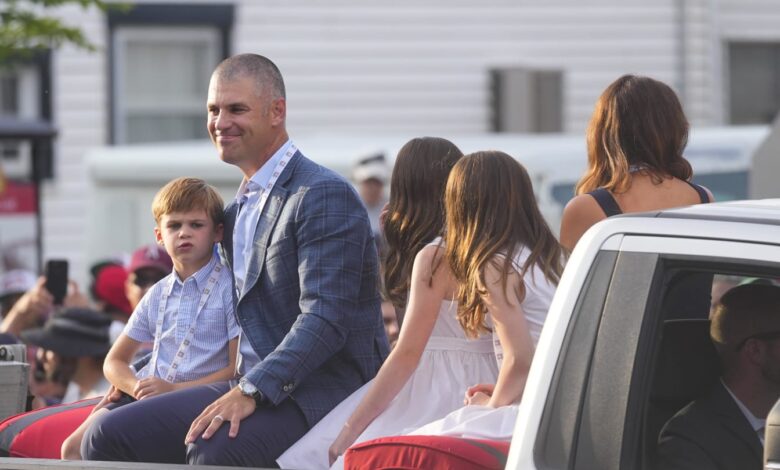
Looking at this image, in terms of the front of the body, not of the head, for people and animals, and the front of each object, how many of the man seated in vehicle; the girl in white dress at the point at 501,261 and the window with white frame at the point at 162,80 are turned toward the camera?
1

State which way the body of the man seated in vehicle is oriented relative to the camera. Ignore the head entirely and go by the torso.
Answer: to the viewer's right

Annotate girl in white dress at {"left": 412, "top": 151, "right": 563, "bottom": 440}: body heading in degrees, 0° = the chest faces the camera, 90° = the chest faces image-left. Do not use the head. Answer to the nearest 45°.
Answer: approximately 135°

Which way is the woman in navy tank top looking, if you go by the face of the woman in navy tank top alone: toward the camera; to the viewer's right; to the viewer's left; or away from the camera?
away from the camera

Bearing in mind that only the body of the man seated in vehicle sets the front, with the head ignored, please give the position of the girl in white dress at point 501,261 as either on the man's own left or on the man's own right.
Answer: on the man's own left

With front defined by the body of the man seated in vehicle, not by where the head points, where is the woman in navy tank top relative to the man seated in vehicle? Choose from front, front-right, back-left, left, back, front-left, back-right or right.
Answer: left

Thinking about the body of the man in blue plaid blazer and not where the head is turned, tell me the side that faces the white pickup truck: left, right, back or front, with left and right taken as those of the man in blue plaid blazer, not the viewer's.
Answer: left

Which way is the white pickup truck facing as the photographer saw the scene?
facing to the right of the viewer

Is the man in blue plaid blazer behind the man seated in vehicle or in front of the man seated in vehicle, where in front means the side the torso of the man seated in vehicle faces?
behind
